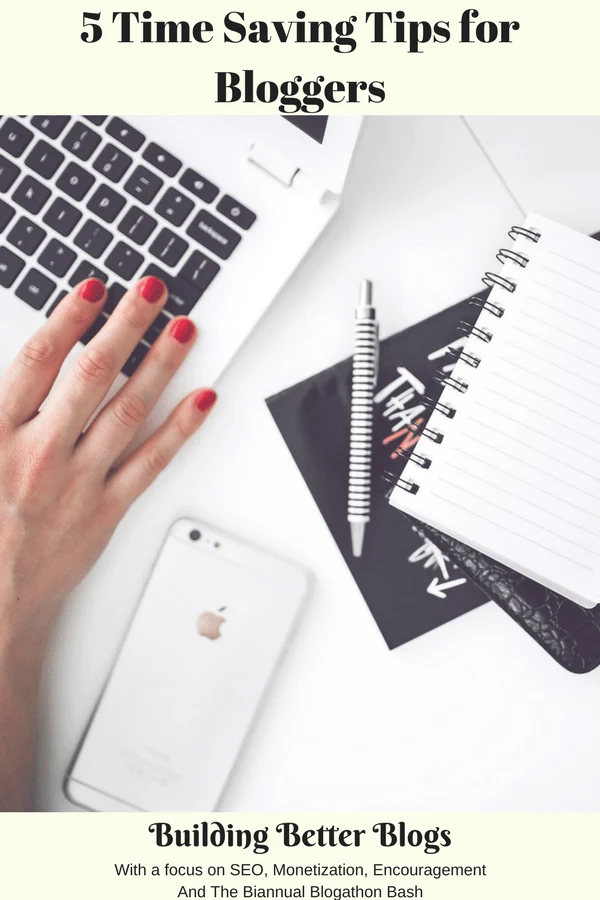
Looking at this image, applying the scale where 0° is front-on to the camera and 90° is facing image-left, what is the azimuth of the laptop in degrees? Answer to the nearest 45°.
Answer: approximately 45°
